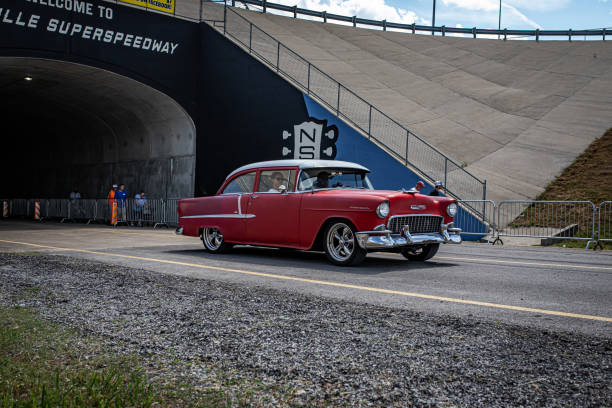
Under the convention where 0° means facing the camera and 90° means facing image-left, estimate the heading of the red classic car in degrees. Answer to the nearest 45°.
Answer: approximately 315°

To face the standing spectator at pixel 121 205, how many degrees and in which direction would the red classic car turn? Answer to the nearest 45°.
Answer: approximately 180°

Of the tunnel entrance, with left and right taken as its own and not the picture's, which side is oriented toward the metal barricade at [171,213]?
front

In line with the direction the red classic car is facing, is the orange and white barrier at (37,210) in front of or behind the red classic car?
behind

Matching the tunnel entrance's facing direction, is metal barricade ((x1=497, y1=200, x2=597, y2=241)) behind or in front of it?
in front

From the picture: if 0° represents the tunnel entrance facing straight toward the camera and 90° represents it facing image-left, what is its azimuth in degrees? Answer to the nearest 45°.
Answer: approximately 315°

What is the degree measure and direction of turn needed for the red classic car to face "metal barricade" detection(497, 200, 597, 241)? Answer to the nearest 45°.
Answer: approximately 90° to its left

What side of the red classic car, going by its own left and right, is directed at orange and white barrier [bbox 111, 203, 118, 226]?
back

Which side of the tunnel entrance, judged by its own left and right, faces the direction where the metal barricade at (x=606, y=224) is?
front

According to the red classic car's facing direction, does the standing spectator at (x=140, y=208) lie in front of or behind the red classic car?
behind

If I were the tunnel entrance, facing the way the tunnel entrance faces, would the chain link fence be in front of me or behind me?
in front

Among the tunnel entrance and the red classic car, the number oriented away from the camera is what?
0

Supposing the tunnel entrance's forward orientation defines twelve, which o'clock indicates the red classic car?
The red classic car is roughly at 1 o'clock from the tunnel entrance.
